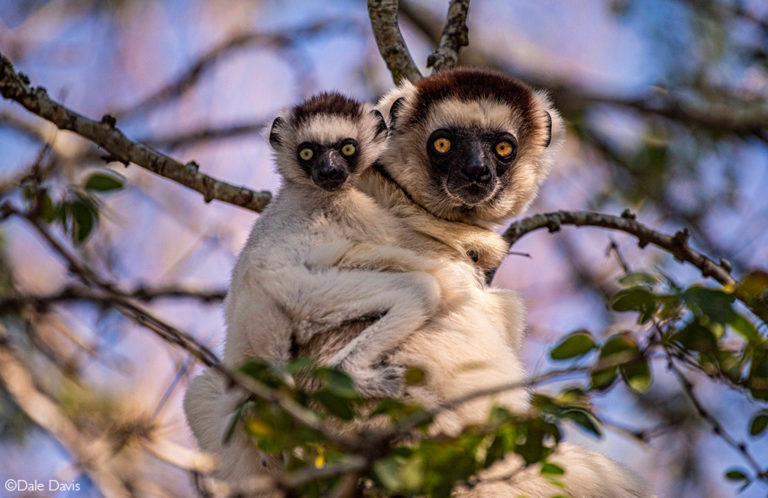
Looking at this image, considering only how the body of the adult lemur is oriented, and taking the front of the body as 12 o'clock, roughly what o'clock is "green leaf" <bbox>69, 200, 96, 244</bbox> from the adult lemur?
The green leaf is roughly at 4 o'clock from the adult lemur.

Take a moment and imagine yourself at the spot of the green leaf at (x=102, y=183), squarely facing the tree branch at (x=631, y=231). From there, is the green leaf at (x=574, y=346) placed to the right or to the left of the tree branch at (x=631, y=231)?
right

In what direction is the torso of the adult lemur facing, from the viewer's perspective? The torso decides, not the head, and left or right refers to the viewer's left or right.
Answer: facing the viewer and to the right of the viewer

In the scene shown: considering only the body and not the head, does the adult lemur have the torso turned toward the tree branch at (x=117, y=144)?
no
